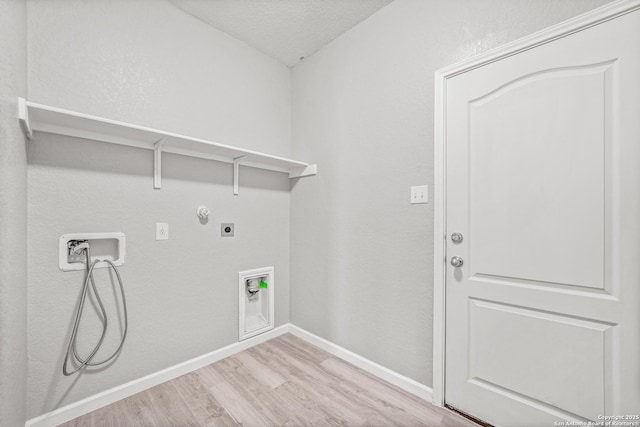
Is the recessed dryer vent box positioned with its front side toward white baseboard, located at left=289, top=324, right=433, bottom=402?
yes

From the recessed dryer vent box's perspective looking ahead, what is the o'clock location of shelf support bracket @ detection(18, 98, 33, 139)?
The shelf support bracket is roughly at 3 o'clock from the recessed dryer vent box.

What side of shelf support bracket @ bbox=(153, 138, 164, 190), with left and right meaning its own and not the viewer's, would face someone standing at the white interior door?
front

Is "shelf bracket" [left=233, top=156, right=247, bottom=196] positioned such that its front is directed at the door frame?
yes

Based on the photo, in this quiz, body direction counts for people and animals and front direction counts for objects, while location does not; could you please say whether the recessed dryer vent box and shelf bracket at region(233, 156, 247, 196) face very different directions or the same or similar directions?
same or similar directions

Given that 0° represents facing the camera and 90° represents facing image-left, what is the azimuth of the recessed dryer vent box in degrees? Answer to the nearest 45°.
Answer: approximately 315°

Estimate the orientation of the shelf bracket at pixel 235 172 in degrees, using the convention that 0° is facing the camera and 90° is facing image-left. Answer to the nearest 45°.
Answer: approximately 315°

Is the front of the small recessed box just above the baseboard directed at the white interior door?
yes

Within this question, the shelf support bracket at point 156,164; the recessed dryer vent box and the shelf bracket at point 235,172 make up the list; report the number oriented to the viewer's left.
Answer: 0

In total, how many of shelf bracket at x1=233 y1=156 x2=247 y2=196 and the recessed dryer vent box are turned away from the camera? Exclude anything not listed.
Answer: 0

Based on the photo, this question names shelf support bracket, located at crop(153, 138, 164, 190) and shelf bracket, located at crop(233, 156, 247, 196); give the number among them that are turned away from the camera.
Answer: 0

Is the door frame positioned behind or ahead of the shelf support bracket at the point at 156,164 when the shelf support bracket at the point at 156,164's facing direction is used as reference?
ahead

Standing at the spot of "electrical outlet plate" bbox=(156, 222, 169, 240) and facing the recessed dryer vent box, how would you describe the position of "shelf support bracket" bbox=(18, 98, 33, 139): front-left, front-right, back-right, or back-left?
back-right

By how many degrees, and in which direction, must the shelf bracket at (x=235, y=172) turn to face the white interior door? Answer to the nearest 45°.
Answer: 0° — it already faces it

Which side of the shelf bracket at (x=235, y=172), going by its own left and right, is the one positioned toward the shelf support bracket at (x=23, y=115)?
right
